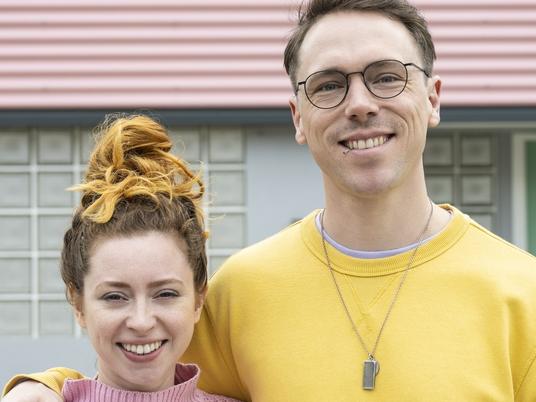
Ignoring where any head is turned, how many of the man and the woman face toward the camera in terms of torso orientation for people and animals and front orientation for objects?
2

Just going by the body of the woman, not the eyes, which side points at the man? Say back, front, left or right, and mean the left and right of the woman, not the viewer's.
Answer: left

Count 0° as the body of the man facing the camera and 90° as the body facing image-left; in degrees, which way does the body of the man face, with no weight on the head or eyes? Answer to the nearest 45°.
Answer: approximately 0°

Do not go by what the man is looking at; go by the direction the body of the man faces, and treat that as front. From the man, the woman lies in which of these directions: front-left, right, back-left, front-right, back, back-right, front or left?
right
